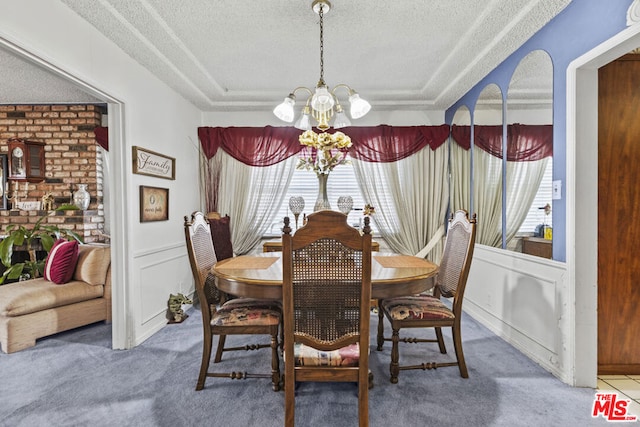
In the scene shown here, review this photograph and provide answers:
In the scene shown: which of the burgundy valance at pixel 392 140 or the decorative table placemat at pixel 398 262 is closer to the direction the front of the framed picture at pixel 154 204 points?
the decorative table placemat

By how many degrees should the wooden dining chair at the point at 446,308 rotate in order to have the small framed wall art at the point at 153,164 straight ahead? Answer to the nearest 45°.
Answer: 0° — it already faces it

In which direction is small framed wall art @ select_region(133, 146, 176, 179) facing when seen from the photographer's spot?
facing the viewer and to the right of the viewer

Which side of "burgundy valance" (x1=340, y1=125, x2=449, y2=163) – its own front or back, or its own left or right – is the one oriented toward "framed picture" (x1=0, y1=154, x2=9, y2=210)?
right

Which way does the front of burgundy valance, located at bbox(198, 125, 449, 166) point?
toward the camera

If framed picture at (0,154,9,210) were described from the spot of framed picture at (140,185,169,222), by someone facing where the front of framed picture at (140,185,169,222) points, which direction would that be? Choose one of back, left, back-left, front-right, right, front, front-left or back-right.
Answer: back

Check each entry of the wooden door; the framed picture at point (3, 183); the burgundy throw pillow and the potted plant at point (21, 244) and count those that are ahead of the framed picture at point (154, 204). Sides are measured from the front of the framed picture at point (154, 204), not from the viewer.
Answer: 1

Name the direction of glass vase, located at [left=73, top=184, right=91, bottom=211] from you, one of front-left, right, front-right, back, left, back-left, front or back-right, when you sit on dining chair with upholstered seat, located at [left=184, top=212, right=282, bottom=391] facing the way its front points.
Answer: back-left

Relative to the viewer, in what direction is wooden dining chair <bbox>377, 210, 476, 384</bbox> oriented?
to the viewer's left

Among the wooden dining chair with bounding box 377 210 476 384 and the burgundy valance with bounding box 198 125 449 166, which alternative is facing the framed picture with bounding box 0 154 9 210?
the wooden dining chair

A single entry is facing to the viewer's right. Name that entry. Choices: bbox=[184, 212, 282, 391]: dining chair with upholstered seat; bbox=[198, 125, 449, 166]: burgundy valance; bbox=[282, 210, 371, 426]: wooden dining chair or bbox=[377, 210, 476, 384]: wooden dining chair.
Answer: the dining chair with upholstered seat

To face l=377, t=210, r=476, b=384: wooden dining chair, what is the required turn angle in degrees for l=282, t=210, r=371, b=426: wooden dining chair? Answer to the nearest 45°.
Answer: approximately 45° to its right

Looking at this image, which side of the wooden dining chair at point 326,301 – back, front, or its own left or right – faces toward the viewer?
back

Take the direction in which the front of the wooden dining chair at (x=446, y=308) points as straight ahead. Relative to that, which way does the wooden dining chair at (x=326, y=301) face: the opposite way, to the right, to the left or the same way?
to the right

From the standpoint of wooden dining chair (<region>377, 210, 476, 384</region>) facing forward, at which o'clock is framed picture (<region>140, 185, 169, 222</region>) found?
The framed picture is roughly at 12 o'clock from the wooden dining chair.

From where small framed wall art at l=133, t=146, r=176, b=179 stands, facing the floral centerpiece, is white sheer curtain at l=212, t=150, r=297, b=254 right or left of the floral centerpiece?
left

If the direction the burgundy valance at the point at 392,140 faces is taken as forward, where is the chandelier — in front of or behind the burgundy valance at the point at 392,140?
in front

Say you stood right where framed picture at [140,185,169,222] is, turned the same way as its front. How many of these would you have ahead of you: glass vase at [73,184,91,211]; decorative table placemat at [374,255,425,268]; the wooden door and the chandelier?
3

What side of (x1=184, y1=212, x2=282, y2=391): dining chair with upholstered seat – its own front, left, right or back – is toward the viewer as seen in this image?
right

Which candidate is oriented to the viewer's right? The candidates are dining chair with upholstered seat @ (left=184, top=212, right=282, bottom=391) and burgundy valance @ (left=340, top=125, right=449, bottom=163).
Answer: the dining chair with upholstered seat
